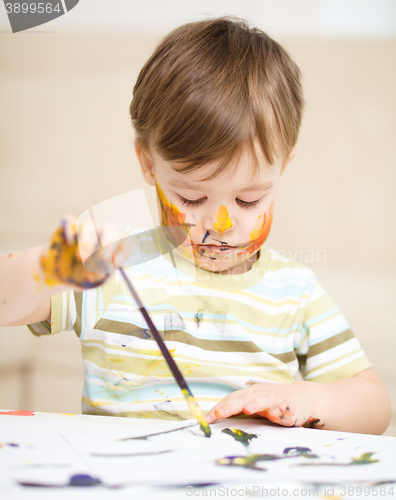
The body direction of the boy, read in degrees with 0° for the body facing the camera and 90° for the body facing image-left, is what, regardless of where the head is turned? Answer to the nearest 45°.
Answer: approximately 0°
